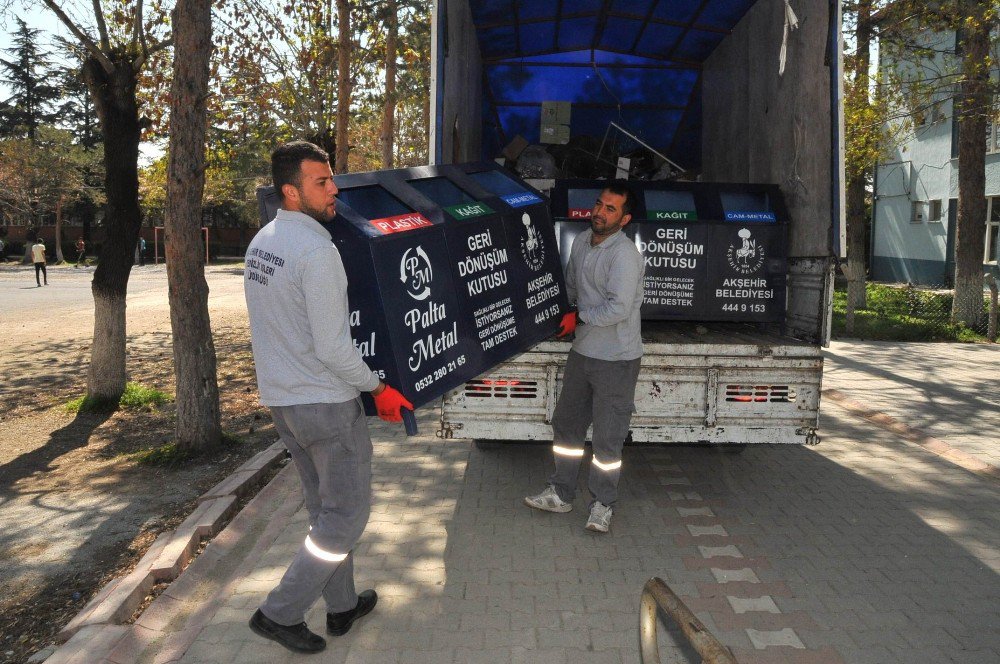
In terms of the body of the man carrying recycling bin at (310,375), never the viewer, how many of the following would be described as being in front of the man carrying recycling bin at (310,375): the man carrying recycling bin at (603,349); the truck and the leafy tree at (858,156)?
3

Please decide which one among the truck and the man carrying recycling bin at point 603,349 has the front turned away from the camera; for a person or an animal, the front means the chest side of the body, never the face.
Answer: the truck

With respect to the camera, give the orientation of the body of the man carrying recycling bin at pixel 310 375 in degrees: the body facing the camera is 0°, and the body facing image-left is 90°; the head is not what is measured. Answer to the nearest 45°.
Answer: approximately 225°

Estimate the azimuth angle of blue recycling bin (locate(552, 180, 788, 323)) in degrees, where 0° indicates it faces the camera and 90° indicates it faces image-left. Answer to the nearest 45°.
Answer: approximately 0°

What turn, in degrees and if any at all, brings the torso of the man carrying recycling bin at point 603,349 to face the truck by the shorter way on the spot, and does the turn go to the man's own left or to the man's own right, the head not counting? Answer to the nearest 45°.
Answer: approximately 135° to the man's own right

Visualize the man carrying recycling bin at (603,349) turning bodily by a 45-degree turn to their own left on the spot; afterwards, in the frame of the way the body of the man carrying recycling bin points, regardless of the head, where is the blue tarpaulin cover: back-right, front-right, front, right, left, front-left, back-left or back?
back

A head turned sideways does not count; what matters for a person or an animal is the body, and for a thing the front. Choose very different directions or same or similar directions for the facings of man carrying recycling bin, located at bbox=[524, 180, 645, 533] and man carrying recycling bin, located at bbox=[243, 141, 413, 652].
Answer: very different directions

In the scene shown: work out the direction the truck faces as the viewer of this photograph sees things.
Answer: facing away from the viewer

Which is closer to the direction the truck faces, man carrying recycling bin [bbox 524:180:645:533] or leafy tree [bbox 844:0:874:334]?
the leafy tree

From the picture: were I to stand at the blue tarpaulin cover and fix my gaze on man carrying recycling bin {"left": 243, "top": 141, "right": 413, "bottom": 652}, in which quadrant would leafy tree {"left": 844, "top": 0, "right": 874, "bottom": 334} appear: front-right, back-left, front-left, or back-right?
back-left
